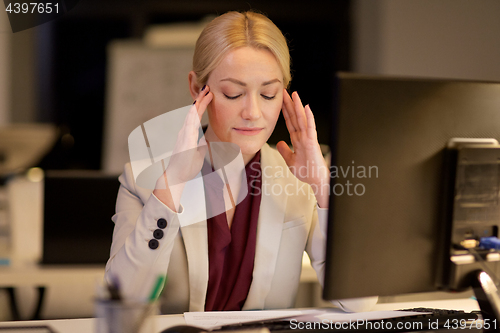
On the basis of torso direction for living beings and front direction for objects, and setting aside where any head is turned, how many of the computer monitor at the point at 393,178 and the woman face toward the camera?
1

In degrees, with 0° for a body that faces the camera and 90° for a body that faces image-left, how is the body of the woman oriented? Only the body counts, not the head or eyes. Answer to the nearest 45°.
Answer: approximately 0°

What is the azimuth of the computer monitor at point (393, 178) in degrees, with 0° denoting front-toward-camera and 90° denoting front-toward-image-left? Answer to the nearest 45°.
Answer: approximately 135°

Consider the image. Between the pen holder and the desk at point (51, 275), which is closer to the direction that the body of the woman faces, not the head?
the pen holder

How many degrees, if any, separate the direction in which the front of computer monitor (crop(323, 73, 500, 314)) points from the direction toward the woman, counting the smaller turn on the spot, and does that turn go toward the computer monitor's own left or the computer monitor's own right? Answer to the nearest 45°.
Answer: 0° — it already faces them
